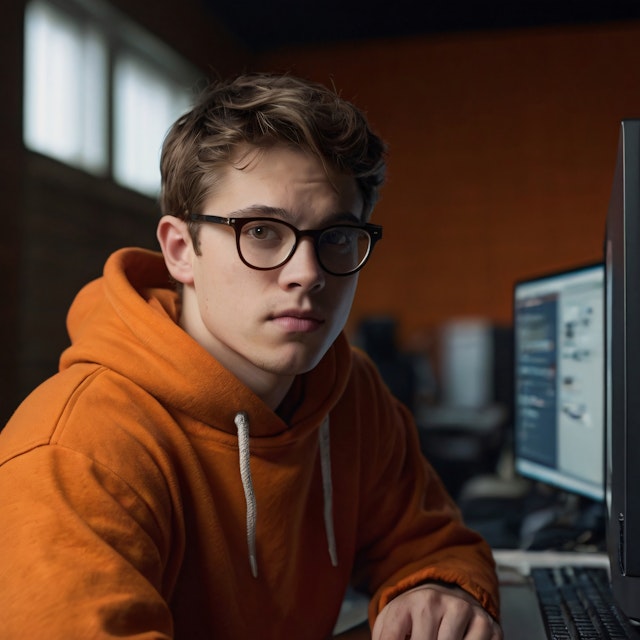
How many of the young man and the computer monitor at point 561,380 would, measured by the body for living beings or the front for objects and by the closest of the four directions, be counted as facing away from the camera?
0

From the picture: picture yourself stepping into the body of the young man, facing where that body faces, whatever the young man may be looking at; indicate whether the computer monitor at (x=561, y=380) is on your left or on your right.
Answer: on your left

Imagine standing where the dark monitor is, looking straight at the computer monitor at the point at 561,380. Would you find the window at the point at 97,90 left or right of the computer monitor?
left

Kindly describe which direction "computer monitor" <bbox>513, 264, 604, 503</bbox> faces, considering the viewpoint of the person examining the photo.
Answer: facing the viewer and to the left of the viewer

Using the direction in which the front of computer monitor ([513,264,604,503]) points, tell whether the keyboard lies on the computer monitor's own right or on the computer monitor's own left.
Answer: on the computer monitor's own left

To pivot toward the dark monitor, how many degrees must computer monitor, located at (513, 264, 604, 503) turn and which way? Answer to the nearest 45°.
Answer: approximately 45° to its left

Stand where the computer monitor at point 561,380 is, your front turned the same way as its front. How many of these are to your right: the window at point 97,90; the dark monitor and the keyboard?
1

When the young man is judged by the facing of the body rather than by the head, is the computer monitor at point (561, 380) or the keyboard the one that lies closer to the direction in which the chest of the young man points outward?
the keyboard

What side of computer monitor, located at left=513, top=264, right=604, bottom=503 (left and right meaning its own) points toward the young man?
front

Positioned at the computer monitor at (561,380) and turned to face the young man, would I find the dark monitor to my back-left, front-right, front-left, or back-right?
front-left

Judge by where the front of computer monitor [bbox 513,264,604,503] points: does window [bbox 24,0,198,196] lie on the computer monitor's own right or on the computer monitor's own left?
on the computer monitor's own right

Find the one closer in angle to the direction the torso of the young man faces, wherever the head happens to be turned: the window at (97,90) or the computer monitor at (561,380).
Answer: the computer monitor

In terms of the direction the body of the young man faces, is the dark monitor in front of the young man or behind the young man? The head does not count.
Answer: in front
